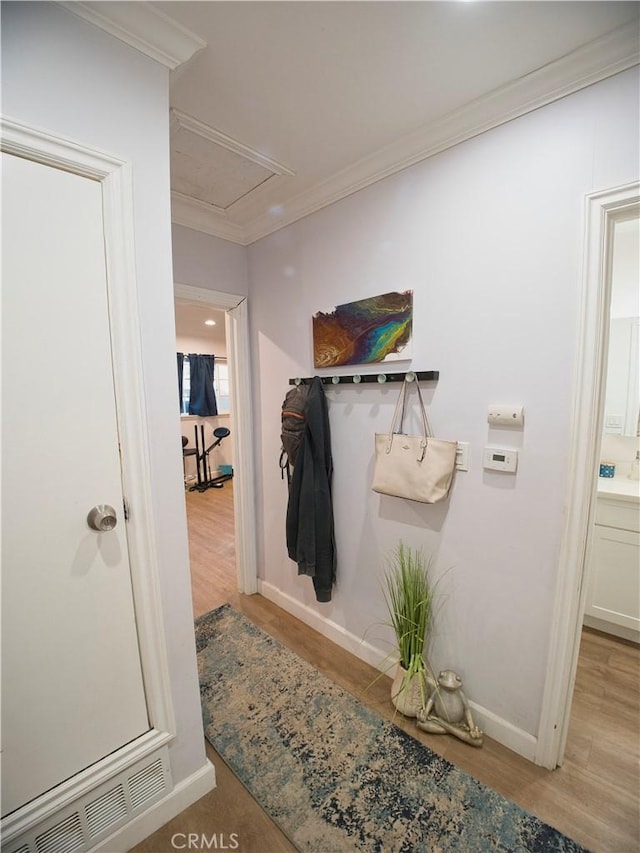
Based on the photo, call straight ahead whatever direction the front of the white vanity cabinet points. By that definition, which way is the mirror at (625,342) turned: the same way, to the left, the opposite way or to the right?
the same way

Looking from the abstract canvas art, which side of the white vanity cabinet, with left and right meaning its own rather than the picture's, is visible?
front

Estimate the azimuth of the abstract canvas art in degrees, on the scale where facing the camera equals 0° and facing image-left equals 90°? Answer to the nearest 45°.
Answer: approximately 45°

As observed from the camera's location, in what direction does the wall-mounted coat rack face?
facing the viewer and to the left of the viewer

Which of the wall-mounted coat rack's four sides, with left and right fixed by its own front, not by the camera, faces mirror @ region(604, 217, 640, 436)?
back

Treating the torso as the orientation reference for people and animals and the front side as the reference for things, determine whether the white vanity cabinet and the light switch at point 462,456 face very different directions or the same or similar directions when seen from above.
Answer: same or similar directions

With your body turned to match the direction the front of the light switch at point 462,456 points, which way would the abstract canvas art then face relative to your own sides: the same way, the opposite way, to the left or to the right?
the same way

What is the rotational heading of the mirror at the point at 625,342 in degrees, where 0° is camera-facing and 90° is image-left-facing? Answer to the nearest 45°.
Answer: approximately 45°

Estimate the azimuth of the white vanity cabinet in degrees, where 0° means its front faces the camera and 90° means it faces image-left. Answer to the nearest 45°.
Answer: approximately 45°

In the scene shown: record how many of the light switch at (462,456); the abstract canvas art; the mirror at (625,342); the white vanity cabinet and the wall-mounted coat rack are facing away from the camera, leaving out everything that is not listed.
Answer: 0

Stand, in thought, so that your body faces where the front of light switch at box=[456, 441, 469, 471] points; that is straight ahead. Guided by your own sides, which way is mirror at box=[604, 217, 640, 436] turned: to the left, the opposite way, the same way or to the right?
the same way

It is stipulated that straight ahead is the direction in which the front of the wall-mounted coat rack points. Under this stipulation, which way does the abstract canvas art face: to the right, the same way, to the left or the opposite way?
the same way
